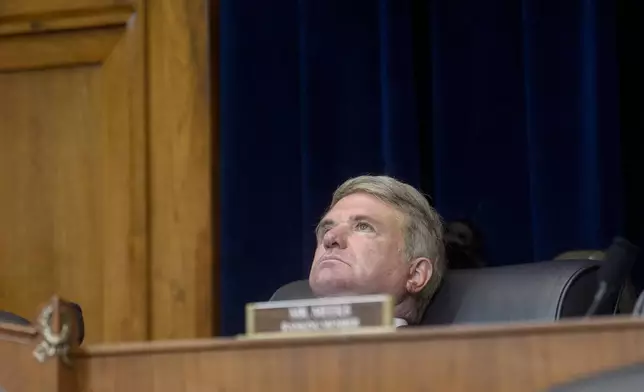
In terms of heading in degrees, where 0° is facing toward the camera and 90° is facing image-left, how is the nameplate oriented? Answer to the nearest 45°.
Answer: approximately 0°

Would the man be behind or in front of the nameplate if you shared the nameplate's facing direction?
behind

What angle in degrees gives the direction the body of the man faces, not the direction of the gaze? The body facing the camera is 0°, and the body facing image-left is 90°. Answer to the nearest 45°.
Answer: approximately 45°

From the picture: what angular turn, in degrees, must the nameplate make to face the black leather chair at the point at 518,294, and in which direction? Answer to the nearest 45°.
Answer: approximately 135° to its left

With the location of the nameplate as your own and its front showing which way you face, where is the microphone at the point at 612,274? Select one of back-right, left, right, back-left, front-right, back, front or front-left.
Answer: back-left

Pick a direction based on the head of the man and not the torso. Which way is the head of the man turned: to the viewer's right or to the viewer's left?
to the viewer's left
